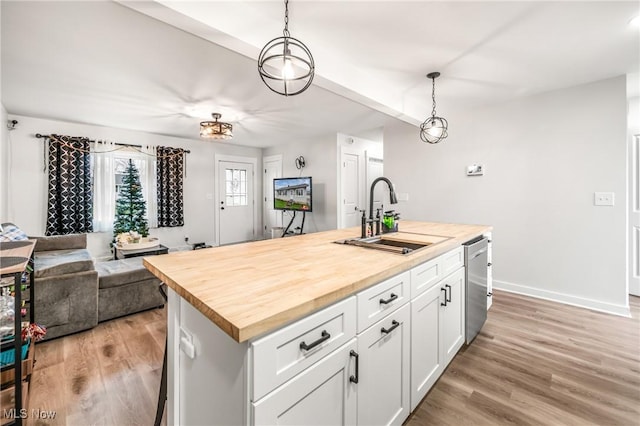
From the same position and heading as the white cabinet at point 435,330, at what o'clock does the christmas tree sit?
The christmas tree is roughly at 5 o'clock from the white cabinet.

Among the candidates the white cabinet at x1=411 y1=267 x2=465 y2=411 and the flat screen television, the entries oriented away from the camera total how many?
0

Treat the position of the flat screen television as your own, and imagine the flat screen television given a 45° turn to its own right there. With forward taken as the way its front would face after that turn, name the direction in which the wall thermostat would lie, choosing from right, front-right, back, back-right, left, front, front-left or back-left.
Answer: back-left

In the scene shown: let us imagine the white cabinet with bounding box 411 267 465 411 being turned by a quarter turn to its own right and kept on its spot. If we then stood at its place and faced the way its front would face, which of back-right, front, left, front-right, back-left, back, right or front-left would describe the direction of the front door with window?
right

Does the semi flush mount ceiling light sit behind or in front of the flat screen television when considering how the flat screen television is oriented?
in front

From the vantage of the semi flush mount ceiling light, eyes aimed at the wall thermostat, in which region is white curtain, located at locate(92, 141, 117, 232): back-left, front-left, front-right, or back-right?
back-left

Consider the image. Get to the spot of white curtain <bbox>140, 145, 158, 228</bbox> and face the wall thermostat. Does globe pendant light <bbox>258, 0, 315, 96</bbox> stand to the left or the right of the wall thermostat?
right

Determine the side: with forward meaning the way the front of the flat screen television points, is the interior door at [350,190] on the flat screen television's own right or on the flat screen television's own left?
on the flat screen television's own left

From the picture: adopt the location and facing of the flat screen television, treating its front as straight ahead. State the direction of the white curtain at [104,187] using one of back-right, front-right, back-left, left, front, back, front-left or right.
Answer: front-right

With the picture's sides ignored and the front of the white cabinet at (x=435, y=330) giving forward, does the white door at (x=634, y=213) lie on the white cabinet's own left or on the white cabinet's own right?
on the white cabinet's own left

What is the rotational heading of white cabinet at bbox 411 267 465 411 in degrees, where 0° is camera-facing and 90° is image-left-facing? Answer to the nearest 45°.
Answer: approximately 315°

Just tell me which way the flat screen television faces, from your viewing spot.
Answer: facing the viewer and to the left of the viewer

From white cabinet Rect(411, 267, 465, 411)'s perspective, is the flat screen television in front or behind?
behind
